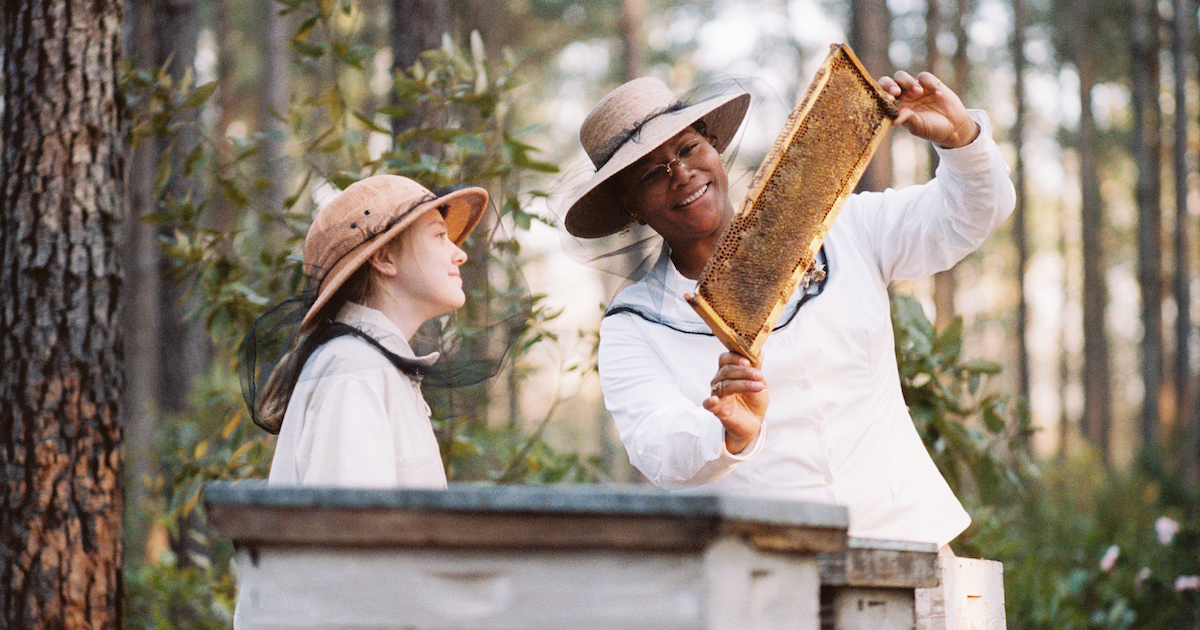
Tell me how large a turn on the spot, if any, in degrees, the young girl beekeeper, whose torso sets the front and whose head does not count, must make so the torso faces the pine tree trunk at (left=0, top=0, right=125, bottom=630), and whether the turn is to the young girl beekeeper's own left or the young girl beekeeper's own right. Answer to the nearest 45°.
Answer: approximately 135° to the young girl beekeeper's own left

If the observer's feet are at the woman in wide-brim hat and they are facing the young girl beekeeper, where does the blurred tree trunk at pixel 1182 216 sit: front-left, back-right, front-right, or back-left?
back-right

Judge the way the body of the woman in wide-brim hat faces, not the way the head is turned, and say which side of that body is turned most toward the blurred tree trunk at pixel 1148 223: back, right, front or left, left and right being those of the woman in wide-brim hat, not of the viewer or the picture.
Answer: back

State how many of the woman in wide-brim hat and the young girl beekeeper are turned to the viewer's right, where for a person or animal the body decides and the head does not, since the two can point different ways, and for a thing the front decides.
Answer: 1

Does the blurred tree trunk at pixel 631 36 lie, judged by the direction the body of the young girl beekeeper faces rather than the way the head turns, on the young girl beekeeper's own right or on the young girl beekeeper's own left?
on the young girl beekeeper's own left

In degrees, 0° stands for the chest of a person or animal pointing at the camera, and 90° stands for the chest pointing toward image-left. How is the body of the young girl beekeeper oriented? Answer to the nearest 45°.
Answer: approximately 270°

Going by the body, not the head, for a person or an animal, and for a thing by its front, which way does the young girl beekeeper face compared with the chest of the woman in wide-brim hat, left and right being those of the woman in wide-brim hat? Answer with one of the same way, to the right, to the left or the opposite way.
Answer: to the left

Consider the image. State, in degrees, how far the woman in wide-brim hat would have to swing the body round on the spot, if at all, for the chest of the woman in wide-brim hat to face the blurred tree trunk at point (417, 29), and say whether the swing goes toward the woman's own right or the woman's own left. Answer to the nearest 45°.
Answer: approximately 135° to the woman's own right

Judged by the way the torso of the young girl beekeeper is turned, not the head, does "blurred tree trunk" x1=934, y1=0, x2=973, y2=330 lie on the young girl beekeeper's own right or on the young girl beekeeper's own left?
on the young girl beekeeper's own left
